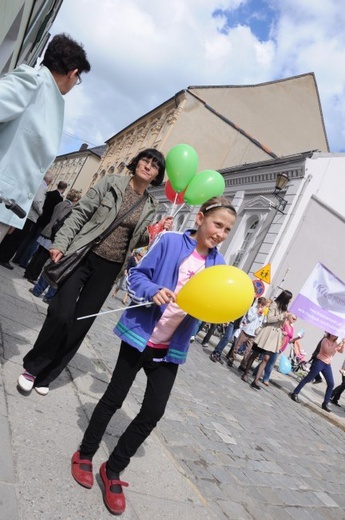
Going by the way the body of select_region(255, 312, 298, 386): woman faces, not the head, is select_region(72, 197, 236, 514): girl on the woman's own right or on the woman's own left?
on the woman's own right

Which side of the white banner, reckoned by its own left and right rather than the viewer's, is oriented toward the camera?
front

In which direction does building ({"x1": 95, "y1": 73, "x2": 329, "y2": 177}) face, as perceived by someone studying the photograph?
facing the viewer and to the left of the viewer

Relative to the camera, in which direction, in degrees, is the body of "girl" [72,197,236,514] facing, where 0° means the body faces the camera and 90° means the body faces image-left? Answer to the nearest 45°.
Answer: approximately 315°

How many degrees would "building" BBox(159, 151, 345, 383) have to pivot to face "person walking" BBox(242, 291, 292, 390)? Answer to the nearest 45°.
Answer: approximately 45° to its left

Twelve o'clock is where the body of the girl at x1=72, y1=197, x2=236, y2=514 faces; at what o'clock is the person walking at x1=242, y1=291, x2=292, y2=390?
The person walking is roughly at 8 o'clock from the girl.

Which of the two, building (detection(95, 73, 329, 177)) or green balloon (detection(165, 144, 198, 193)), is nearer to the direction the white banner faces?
the green balloon

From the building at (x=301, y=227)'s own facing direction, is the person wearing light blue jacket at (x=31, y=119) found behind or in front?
in front

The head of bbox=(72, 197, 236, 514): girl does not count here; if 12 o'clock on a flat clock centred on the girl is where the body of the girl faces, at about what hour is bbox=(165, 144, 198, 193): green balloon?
The green balloon is roughly at 7 o'clock from the girl.

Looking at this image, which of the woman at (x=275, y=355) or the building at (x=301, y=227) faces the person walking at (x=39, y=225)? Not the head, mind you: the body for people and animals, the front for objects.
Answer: the building

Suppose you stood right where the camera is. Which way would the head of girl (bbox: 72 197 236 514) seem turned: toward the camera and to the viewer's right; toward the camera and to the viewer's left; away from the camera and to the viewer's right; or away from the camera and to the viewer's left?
toward the camera and to the viewer's right

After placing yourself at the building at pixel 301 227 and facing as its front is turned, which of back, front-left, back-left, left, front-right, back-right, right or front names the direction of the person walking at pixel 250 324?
front-left

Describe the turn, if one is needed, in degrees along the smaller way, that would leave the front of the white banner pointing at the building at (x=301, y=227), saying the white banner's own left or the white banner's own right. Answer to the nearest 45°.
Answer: approximately 135° to the white banner's own right
